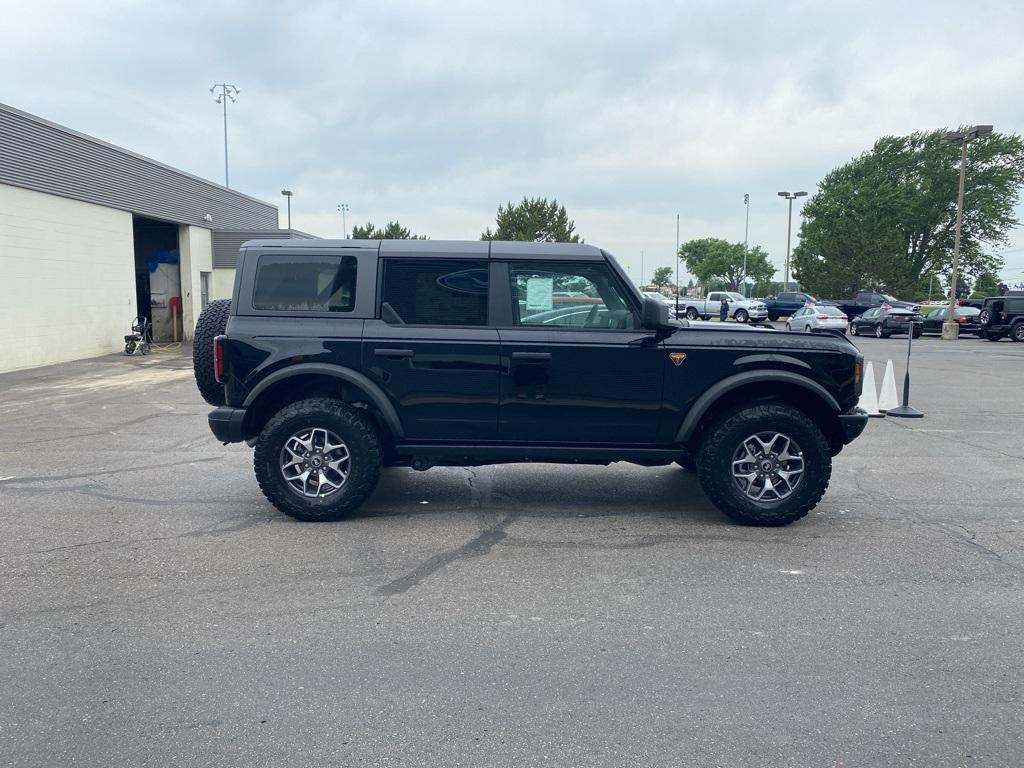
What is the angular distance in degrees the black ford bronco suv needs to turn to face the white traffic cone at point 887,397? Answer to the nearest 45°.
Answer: approximately 45° to its left

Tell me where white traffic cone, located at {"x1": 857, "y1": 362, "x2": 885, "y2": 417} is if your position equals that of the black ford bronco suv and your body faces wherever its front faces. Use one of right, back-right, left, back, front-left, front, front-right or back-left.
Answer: front-left

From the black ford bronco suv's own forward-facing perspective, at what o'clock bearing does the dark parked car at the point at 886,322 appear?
The dark parked car is roughly at 10 o'clock from the black ford bronco suv.

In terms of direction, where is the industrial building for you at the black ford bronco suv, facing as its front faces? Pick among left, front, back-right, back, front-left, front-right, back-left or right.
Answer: back-left

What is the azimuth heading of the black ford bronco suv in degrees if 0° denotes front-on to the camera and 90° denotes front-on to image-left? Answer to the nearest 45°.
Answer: approximately 270°

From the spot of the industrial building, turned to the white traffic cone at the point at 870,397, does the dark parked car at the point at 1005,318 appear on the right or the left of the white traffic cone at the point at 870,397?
left

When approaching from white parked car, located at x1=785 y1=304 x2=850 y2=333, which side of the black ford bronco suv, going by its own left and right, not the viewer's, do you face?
left

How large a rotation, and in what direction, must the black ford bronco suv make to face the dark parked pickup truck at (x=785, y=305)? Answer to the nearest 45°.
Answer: approximately 90° to its left

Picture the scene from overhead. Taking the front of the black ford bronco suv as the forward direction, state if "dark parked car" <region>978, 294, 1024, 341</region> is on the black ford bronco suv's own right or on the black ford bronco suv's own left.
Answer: on the black ford bronco suv's own left

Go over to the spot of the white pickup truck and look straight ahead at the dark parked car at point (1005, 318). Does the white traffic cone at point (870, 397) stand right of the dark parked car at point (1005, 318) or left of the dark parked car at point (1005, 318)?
right
